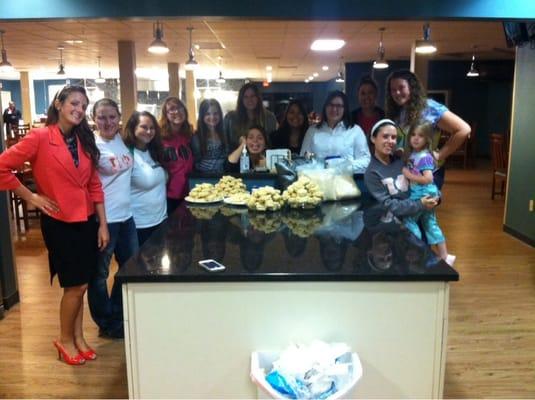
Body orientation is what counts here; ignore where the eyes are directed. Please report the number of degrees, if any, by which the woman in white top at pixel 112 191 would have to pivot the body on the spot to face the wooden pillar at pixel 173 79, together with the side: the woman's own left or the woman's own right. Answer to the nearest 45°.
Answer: approximately 135° to the woman's own left

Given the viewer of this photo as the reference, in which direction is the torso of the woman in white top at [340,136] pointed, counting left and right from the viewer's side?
facing the viewer

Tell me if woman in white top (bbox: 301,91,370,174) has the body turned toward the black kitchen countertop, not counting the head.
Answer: yes

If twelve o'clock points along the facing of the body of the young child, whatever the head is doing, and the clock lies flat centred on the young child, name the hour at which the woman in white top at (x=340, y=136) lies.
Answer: The woman in white top is roughly at 3 o'clock from the young child.

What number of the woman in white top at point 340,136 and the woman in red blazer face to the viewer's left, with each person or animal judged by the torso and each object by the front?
0

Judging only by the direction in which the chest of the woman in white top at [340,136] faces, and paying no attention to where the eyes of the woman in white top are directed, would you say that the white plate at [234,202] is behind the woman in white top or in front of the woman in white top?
in front

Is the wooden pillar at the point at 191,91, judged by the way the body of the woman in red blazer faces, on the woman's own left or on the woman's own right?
on the woman's own left

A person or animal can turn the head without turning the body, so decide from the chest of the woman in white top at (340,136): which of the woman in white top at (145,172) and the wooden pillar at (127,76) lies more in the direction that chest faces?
the woman in white top

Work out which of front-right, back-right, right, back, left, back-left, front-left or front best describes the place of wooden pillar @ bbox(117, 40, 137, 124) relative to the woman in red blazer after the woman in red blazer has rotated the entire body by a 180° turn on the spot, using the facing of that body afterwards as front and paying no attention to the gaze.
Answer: front-right

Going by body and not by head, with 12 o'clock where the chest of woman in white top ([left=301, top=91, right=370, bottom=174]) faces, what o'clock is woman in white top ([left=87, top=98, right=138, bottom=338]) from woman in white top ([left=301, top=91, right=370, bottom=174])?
woman in white top ([left=87, top=98, right=138, bottom=338]) is roughly at 2 o'clock from woman in white top ([left=301, top=91, right=370, bottom=174]).
